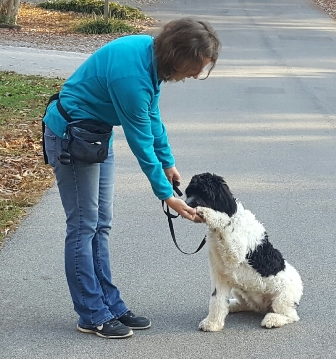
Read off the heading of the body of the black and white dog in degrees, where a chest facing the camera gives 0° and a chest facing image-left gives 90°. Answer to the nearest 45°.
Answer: approximately 90°

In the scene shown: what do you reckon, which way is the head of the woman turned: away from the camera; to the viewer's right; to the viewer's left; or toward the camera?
to the viewer's right

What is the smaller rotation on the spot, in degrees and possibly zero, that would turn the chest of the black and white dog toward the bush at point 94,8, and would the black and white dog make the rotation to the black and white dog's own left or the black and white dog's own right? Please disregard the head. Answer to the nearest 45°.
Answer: approximately 90° to the black and white dog's own right

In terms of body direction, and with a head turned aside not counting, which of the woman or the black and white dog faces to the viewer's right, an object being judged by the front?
the woman

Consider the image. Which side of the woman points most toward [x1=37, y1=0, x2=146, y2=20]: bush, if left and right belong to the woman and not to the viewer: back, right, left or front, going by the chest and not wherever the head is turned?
left

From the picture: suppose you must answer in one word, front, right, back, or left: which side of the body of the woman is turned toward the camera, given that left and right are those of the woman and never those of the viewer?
right

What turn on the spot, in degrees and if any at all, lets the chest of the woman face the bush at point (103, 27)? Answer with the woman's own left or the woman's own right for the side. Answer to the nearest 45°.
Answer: approximately 90° to the woman's own left
